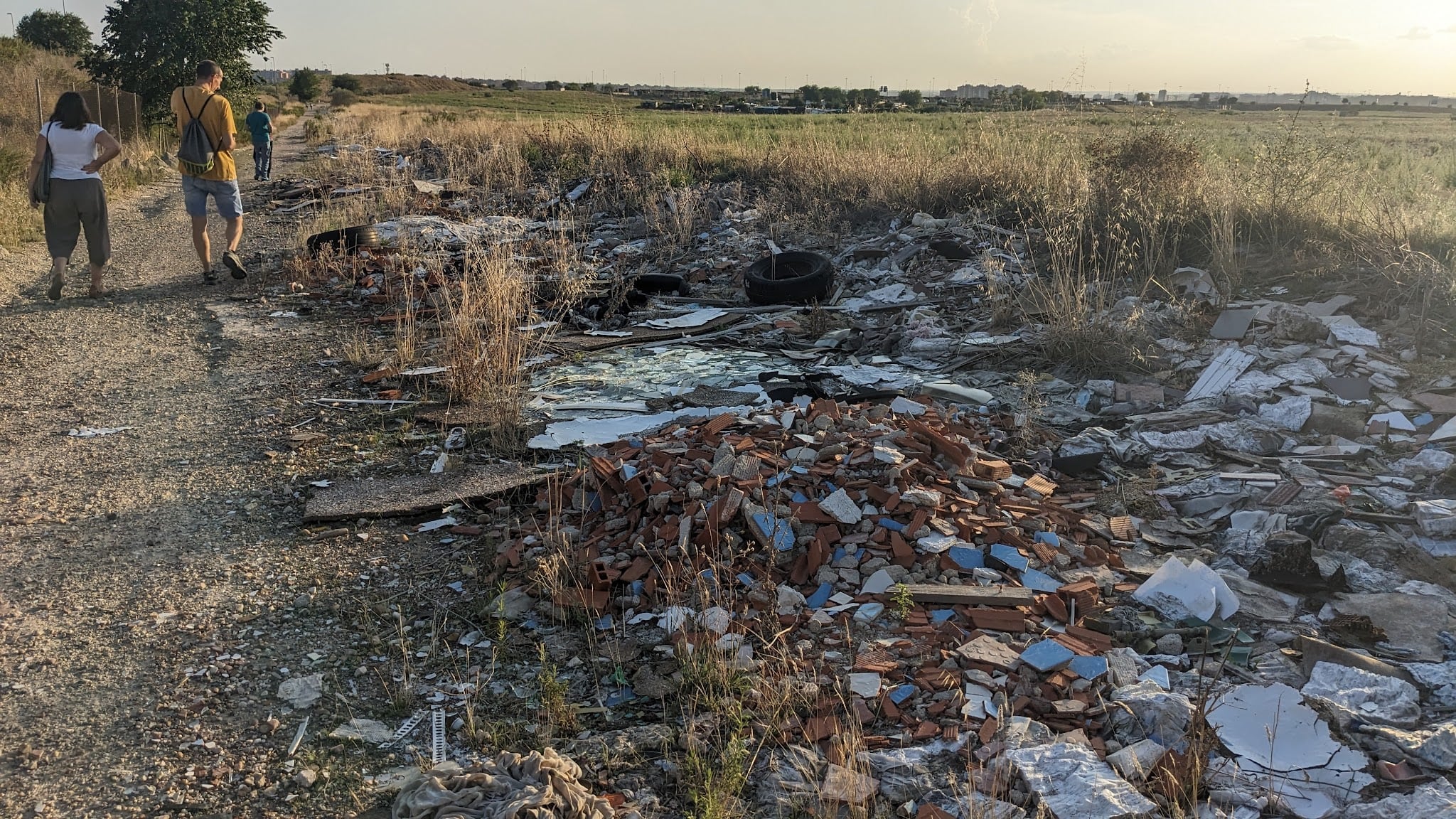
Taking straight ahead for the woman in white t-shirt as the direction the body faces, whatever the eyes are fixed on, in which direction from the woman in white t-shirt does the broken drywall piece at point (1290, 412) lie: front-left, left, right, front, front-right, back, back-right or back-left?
back-right

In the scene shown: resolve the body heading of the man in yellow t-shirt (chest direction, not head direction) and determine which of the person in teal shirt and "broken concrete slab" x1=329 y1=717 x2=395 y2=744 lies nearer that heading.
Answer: the person in teal shirt

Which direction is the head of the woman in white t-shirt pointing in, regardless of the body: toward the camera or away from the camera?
away from the camera

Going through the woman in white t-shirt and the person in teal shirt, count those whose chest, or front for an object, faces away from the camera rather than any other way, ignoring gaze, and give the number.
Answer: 2

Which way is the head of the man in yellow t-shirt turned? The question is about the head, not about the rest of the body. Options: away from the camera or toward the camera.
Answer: away from the camera

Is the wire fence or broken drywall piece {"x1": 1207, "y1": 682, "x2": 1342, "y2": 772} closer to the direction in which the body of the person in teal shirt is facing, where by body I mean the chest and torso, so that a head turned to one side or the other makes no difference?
the wire fence

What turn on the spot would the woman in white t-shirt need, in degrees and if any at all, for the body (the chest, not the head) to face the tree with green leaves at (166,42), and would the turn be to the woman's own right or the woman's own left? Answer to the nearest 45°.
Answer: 0° — they already face it

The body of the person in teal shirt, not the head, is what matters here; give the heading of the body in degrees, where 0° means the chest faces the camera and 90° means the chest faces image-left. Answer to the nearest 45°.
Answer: approximately 180°

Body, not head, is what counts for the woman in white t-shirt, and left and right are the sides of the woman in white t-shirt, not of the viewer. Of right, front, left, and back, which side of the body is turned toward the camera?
back

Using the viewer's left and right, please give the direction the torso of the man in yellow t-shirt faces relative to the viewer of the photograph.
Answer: facing away from the viewer and to the right of the viewer

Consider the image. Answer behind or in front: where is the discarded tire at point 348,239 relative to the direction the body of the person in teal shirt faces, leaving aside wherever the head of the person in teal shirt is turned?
behind

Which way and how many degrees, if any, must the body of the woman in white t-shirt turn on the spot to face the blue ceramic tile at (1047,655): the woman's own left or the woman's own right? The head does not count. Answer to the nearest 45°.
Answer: approximately 180°

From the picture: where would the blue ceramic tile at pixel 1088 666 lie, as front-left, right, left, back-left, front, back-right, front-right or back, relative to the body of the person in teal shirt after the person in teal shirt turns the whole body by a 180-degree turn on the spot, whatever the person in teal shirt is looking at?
front

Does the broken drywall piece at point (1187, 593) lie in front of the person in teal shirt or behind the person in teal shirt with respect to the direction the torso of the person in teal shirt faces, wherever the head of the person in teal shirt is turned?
behind
